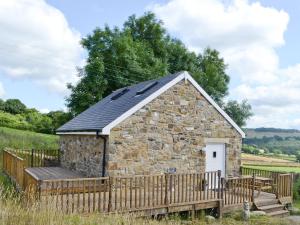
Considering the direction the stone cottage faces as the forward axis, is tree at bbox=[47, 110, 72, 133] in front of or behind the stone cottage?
behind

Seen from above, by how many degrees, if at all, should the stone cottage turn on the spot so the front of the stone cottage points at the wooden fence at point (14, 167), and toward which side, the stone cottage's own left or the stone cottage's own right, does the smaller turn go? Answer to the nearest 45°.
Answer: approximately 135° to the stone cottage's own right

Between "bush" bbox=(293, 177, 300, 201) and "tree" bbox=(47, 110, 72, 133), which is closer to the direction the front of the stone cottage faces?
the bush

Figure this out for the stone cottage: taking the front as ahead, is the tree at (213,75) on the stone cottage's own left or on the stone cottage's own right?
on the stone cottage's own left

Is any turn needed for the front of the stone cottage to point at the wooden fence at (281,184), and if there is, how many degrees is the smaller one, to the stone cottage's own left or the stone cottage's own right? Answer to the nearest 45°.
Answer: approximately 45° to the stone cottage's own left

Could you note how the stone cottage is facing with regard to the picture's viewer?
facing the viewer and to the right of the viewer

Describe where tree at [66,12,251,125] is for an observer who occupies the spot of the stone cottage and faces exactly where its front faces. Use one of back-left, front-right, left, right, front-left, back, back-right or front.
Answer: back-left

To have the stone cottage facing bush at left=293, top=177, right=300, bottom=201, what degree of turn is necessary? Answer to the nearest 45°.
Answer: approximately 90° to its left

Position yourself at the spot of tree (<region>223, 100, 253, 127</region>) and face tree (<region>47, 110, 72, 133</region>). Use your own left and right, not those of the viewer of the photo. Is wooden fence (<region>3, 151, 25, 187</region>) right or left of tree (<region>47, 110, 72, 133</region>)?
left

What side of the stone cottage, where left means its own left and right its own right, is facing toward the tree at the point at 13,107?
back

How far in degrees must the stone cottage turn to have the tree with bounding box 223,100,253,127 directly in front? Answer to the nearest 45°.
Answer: approximately 135° to its left
